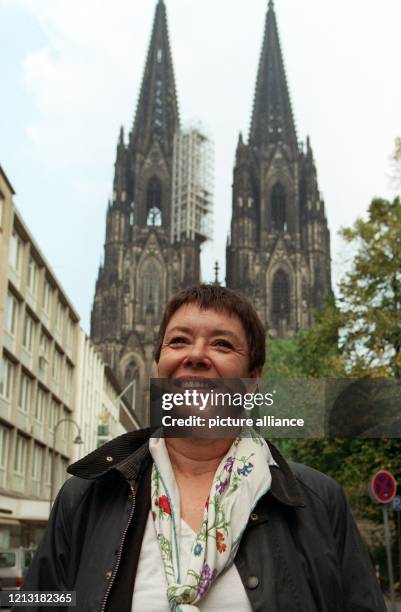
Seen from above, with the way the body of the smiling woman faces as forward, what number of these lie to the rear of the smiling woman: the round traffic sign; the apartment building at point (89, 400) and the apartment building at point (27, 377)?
3

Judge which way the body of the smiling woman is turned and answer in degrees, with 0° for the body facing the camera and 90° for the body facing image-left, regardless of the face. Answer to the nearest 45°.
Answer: approximately 0°

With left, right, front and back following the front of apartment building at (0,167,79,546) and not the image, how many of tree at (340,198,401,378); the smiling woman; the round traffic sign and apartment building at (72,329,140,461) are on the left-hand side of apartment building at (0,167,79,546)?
1

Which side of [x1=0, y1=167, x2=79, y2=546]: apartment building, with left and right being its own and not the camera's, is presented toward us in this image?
right

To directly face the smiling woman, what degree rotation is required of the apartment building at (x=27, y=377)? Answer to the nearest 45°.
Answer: approximately 90° to its right

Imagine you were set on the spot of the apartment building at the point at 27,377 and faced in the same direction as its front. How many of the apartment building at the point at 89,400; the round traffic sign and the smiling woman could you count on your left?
1

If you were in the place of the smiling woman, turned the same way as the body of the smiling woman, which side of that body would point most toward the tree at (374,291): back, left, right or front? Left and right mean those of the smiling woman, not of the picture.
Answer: back

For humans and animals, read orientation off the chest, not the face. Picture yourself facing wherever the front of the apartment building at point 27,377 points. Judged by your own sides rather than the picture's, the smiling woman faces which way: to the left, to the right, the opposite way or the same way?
to the right

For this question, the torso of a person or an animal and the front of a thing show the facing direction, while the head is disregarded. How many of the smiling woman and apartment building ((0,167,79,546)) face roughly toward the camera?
1
